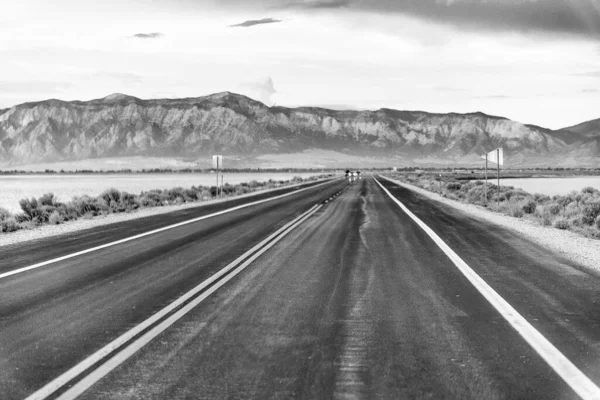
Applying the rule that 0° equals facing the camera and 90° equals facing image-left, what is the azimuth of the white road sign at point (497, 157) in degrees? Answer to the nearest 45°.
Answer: approximately 0°

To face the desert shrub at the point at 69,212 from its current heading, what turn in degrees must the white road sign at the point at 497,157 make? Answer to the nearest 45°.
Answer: approximately 45° to its right

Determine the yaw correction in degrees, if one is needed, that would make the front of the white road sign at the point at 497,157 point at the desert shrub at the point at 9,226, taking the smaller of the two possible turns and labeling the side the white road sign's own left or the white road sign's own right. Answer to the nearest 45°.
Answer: approximately 45° to the white road sign's own right
